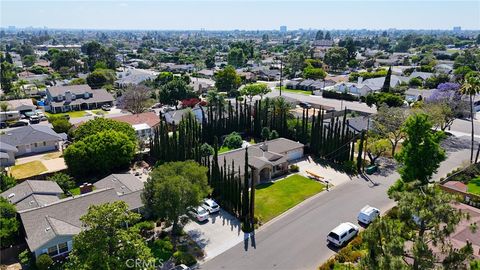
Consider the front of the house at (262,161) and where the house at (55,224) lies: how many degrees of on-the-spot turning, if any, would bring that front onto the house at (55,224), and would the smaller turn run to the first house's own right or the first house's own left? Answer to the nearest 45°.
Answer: approximately 90° to the first house's own right

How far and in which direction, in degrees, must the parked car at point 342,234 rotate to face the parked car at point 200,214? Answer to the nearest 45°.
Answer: approximately 135° to its left

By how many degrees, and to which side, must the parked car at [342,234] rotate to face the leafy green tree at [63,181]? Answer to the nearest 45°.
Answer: approximately 135° to its left

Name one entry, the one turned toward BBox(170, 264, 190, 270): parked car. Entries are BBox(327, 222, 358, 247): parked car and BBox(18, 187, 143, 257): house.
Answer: the house

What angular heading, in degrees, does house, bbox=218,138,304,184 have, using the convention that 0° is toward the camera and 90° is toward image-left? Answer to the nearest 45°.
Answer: approximately 315°

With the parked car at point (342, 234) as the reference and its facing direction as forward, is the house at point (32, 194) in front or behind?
behind

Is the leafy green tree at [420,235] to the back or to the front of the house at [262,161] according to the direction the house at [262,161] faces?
to the front

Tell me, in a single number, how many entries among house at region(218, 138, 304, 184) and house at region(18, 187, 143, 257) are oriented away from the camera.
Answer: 0

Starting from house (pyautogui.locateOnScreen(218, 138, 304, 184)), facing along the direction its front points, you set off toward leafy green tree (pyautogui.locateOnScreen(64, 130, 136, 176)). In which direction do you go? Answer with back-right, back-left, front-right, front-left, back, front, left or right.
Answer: back-right

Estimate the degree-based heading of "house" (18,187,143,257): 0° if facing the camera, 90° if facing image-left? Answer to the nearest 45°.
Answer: approximately 315°
